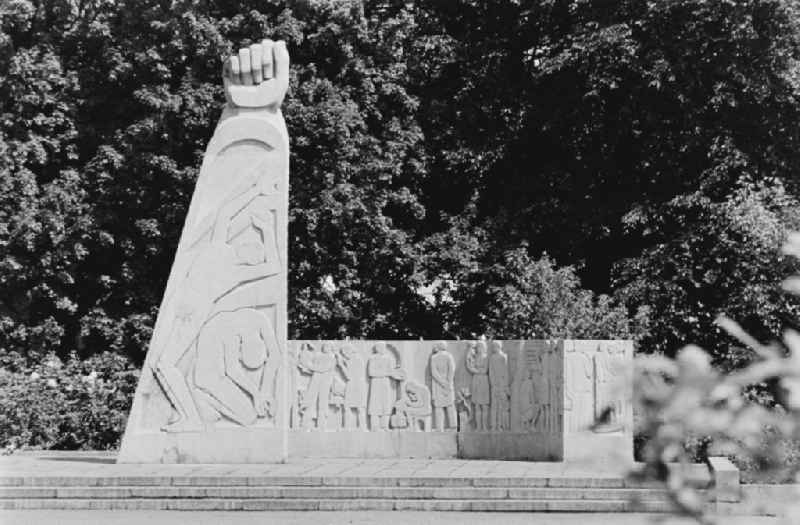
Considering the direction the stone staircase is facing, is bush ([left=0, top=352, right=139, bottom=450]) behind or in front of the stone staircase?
behind

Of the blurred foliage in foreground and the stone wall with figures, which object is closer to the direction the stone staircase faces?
the blurred foliage in foreground

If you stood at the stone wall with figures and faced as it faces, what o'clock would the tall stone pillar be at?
The tall stone pillar is roughly at 2 o'clock from the stone wall with figures.

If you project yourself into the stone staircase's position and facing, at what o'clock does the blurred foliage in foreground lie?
The blurred foliage in foreground is roughly at 12 o'clock from the stone staircase.

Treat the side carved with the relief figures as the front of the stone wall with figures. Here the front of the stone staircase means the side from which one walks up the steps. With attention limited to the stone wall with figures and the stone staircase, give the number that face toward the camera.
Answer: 2

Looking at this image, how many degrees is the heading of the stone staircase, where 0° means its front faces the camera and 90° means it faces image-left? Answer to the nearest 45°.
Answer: approximately 0°

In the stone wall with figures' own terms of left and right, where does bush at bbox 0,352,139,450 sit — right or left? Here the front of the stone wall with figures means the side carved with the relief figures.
on its right

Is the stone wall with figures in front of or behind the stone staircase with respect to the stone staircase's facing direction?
behind
